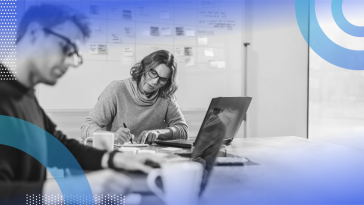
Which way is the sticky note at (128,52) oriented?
toward the camera

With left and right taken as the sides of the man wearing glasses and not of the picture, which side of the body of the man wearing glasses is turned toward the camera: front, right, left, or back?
right

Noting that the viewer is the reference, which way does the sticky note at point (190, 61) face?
facing the viewer

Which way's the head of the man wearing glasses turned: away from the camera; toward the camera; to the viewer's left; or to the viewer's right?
to the viewer's right

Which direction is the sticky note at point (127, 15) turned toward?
toward the camera

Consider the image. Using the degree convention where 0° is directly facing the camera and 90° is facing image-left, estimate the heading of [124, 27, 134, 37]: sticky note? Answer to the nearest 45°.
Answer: approximately 0°

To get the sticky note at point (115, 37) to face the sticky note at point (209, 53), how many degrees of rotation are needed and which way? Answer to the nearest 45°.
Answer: approximately 90° to its left

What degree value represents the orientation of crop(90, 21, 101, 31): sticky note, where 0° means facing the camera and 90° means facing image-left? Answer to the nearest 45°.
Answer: approximately 0°
